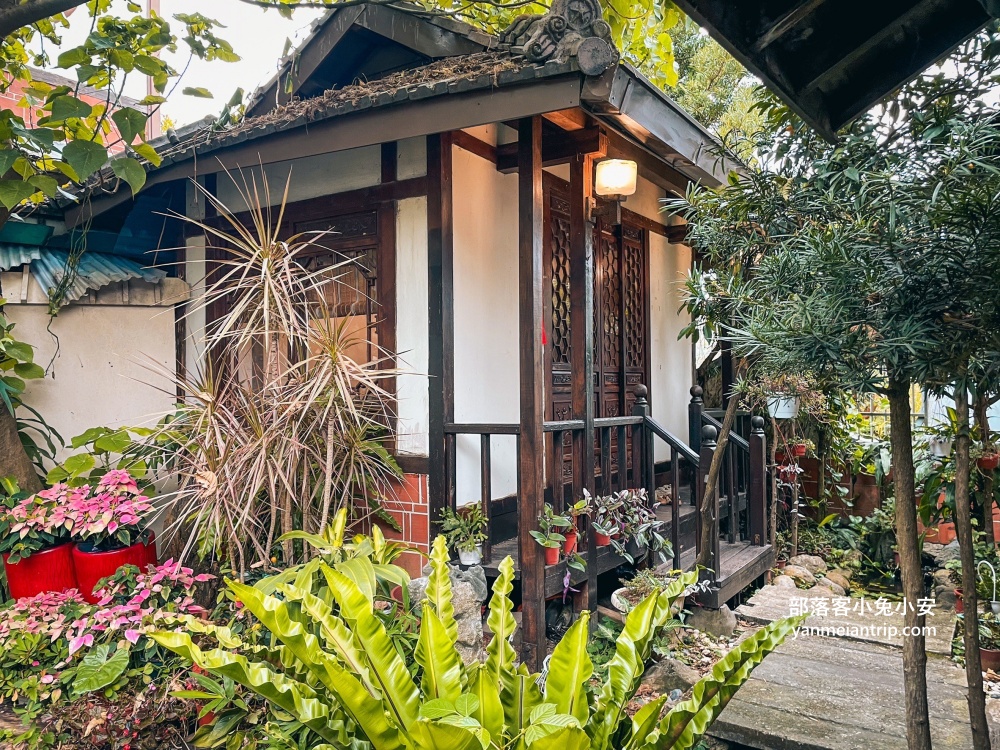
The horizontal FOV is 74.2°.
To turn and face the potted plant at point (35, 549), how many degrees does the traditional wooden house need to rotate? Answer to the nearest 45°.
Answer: approximately 135° to its right

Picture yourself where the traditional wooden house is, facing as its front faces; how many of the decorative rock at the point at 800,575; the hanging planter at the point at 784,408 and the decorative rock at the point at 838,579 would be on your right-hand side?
0

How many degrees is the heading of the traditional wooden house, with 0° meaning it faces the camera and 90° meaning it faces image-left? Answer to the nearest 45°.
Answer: approximately 315°

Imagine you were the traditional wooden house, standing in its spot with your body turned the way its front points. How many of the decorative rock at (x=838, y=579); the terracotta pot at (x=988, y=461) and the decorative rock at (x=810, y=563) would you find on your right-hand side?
0

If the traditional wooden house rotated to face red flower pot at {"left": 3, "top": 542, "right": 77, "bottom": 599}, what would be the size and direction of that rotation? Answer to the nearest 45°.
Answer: approximately 135° to its right

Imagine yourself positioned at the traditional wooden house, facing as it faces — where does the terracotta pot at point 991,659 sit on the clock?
The terracotta pot is roughly at 11 o'clock from the traditional wooden house.

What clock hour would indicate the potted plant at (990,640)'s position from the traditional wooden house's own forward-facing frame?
The potted plant is roughly at 11 o'clock from the traditional wooden house.

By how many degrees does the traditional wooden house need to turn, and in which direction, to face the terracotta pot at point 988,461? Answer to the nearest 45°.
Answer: approximately 45° to its left

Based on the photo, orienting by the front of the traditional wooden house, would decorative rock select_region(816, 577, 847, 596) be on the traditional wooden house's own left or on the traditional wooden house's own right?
on the traditional wooden house's own left
